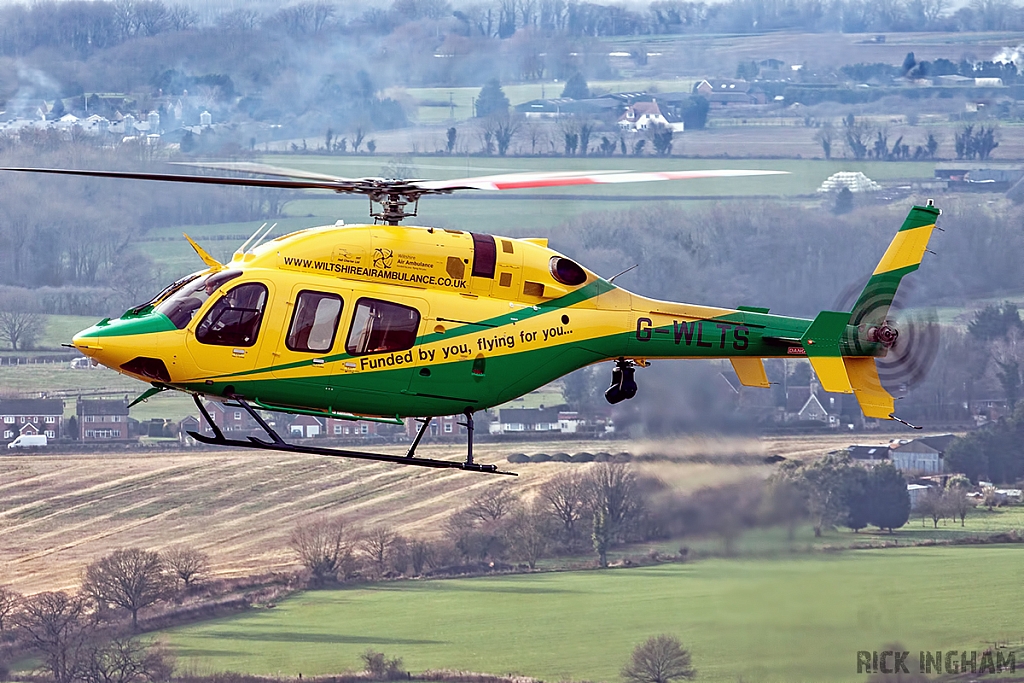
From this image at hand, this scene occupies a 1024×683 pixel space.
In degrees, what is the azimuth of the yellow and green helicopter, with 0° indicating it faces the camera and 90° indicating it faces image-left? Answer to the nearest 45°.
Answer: approximately 90°
